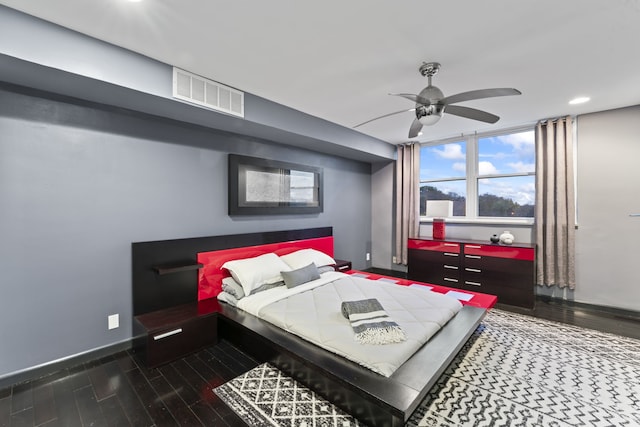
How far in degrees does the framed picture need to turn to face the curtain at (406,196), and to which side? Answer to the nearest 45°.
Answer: approximately 45° to its left

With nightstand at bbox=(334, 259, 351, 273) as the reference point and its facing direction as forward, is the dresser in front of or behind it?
in front

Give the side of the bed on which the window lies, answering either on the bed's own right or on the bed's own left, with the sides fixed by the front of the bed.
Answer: on the bed's own left

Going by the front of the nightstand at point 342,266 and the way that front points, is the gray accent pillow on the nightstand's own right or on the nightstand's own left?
on the nightstand's own right

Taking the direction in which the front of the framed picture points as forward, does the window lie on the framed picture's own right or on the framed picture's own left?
on the framed picture's own left

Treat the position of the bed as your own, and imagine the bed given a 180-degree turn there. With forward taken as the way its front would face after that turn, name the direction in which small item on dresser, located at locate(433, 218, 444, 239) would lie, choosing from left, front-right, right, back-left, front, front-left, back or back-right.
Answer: right

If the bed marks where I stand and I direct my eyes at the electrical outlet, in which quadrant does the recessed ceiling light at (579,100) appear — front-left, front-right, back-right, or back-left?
back-right

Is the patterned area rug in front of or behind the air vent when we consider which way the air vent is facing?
in front

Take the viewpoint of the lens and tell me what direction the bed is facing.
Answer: facing the viewer and to the right of the viewer
